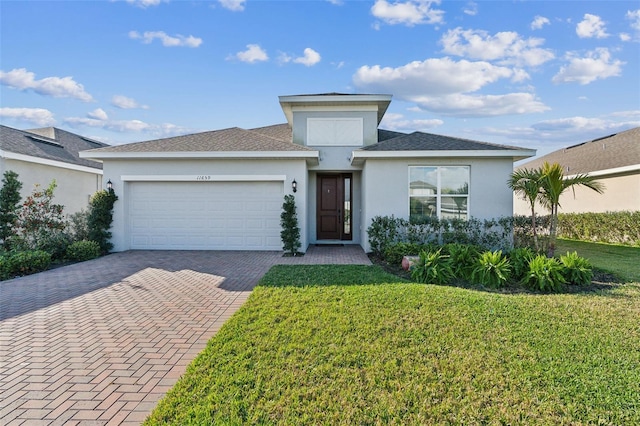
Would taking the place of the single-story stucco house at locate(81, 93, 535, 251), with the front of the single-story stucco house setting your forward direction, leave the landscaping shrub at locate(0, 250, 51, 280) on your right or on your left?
on your right

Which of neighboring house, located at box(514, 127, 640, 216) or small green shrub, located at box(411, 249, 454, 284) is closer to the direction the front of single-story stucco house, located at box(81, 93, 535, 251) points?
the small green shrub

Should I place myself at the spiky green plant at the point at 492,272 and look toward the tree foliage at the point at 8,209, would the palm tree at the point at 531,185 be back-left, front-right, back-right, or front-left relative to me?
back-right

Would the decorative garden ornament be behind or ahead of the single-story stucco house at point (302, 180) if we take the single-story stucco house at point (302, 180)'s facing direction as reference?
ahead

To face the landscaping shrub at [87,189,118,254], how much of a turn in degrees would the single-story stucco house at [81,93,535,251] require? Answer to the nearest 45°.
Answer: approximately 90° to its right

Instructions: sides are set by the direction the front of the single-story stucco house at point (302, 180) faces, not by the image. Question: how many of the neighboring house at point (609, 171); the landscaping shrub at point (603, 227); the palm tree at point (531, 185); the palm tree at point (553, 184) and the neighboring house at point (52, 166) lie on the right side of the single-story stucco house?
1

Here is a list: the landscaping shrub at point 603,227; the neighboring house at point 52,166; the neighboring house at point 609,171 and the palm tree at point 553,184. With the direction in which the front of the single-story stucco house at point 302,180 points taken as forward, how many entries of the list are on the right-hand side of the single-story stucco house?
1

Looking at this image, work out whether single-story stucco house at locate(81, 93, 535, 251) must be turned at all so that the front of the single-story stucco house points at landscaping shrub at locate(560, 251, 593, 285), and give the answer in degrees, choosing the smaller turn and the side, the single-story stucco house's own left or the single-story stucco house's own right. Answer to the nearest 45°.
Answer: approximately 45° to the single-story stucco house's own left

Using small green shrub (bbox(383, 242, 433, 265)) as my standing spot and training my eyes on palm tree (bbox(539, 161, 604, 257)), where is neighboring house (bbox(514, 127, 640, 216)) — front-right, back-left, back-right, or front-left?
front-left

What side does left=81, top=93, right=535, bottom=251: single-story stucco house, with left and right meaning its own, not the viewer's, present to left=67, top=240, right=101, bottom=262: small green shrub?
right

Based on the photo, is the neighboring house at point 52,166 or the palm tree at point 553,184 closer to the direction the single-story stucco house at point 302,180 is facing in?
the palm tree

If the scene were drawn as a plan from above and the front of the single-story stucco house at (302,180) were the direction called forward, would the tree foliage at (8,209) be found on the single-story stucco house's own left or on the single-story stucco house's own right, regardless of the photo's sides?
on the single-story stucco house's own right

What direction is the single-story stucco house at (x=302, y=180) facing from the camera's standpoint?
toward the camera
